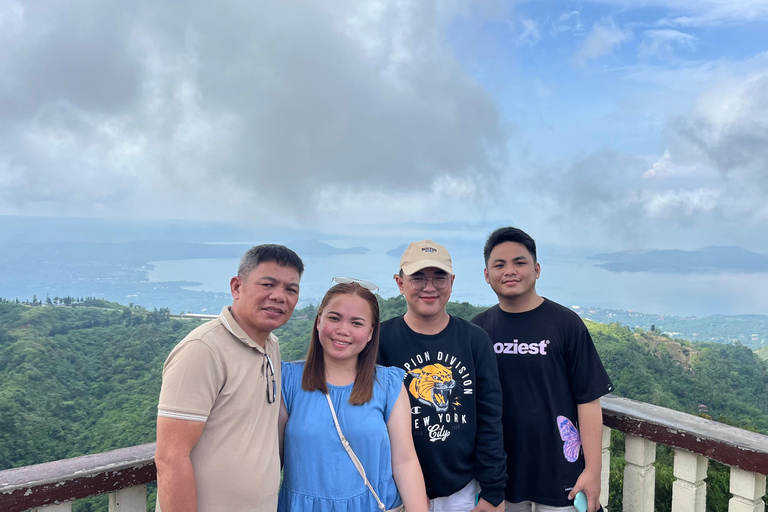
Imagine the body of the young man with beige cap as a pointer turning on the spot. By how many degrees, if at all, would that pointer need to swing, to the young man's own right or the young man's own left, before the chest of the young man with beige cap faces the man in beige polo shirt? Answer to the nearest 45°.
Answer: approximately 45° to the young man's own right

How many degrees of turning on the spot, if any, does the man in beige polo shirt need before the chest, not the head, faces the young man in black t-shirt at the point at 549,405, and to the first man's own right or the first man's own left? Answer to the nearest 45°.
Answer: approximately 45° to the first man's own left

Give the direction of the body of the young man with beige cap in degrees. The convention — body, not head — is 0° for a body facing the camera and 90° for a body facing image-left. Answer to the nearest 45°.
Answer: approximately 0°

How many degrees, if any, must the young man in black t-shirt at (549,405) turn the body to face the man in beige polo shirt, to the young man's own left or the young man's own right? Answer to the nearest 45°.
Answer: approximately 45° to the young man's own right

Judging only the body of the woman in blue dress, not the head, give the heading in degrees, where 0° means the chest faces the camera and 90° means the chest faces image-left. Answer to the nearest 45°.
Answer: approximately 0°
